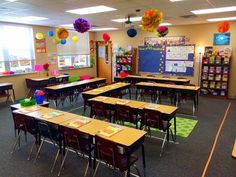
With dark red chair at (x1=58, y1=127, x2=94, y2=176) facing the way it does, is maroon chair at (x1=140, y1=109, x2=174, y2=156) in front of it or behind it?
in front

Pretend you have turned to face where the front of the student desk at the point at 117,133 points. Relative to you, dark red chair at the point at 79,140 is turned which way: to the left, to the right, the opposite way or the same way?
the opposite way

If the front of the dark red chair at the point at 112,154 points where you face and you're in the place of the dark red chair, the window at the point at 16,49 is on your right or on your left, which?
on your left

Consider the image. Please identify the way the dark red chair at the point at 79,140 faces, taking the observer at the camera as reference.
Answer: facing away from the viewer and to the right of the viewer

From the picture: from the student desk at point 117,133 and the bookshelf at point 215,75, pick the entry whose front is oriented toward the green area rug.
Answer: the bookshelf

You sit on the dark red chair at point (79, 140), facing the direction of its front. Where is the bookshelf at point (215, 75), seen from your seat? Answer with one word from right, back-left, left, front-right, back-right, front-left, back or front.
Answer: front

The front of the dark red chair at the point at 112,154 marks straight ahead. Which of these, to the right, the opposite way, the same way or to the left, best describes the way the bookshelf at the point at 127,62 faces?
the opposite way

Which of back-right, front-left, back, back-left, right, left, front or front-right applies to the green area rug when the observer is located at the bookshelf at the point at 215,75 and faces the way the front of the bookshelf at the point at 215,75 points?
front

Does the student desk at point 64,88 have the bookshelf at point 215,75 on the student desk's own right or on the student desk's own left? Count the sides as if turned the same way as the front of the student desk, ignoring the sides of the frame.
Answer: on the student desk's own left

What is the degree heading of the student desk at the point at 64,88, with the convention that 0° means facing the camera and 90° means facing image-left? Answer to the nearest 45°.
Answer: approximately 315°

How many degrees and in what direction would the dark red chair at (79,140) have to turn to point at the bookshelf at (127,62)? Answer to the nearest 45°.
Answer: approximately 45° to its left

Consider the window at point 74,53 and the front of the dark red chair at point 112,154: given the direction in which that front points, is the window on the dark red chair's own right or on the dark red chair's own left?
on the dark red chair's own left

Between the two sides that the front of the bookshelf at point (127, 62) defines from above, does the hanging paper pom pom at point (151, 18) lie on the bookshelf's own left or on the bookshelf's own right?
on the bookshelf's own left

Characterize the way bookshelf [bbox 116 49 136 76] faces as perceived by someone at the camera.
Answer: facing the viewer and to the left of the viewer

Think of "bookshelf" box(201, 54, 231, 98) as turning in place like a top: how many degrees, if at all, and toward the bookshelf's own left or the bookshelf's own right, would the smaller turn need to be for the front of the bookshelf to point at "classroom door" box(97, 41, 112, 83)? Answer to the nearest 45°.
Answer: approximately 90° to the bookshelf's own right

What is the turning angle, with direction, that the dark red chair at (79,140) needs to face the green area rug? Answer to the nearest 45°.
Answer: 0° — it already faces it

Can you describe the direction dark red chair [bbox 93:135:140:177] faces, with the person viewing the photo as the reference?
facing away from the viewer and to the right of the viewer
